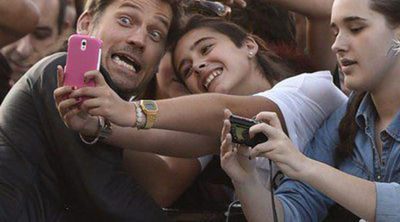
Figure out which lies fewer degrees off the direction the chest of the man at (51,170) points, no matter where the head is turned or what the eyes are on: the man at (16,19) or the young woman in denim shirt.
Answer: the young woman in denim shirt

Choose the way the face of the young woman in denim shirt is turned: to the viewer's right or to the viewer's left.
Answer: to the viewer's left

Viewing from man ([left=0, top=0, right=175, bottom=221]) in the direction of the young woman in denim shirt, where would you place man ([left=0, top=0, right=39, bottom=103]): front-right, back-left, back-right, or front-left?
back-left

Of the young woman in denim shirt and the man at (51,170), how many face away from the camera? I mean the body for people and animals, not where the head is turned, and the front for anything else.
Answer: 0

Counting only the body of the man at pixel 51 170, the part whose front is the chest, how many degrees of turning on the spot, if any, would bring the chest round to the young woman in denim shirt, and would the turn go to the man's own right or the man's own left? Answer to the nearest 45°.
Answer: approximately 45° to the man's own left

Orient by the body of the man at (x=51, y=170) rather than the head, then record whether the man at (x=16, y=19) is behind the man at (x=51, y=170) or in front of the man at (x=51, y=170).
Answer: behind

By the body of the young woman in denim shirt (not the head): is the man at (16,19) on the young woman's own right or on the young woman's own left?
on the young woman's own right

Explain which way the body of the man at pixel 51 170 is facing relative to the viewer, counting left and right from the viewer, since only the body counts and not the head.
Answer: facing the viewer and to the right of the viewer

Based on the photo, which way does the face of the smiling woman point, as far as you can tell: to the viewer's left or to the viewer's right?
to the viewer's left

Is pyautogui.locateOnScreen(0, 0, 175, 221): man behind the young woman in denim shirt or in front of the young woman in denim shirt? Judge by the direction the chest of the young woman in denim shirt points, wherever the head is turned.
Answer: in front
